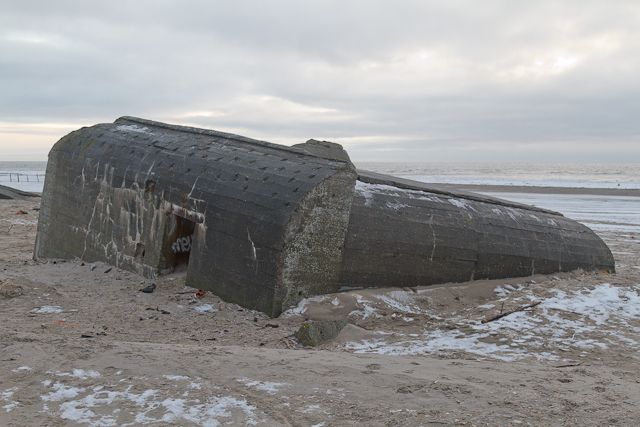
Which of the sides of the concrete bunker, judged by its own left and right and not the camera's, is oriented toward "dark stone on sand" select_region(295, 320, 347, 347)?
left

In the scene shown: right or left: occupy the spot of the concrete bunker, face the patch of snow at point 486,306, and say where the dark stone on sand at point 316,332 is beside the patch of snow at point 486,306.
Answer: right

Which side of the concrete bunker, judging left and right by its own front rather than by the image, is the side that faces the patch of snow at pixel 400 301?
left

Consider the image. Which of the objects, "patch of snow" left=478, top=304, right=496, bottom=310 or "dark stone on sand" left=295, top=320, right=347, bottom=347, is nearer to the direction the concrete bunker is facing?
the dark stone on sand

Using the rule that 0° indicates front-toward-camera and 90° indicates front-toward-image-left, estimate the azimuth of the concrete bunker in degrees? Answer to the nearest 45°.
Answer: approximately 45°

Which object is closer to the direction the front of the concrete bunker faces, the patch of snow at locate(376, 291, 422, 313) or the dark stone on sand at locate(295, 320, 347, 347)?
the dark stone on sand

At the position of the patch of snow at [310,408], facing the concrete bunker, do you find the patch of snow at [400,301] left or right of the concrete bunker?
right

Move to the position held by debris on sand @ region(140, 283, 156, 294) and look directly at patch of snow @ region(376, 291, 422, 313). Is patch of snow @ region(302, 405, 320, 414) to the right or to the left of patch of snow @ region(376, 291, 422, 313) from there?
right

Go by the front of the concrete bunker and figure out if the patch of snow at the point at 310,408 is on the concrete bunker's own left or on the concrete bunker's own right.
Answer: on the concrete bunker's own left
